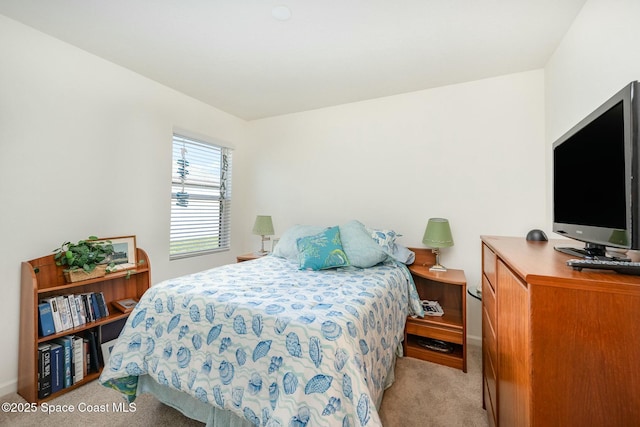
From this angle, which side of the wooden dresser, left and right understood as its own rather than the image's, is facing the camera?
left

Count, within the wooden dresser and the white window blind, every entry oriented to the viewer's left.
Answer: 1

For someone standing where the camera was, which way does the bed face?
facing the viewer and to the left of the viewer

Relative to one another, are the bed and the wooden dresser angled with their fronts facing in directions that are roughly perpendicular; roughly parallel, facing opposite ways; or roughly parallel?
roughly perpendicular

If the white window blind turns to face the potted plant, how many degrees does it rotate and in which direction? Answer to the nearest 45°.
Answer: approximately 90° to its right

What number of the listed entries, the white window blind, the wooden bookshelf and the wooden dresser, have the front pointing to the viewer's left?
1

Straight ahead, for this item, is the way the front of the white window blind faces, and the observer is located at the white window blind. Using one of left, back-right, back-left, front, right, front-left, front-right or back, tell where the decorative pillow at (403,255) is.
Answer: front

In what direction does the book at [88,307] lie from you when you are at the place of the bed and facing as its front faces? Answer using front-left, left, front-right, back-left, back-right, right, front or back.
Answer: right

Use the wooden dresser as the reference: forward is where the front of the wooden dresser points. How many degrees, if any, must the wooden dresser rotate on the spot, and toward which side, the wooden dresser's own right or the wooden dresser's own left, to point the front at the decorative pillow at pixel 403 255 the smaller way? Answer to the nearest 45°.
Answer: approximately 45° to the wooden dresser's own right

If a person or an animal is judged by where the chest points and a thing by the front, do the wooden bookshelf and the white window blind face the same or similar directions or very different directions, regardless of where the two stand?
same or similar directions

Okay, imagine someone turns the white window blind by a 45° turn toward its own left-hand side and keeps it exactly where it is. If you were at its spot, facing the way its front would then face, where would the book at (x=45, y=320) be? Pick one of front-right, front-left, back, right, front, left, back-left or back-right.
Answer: back-right

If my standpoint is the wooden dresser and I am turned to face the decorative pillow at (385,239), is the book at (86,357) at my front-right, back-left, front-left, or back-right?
front-left

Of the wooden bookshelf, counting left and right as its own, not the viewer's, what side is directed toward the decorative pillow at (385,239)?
front

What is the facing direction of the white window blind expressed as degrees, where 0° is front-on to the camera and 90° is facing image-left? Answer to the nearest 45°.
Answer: approximately 315°

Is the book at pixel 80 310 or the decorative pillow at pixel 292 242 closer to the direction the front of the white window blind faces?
the decorative pillow

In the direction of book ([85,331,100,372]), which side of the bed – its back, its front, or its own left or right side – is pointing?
right

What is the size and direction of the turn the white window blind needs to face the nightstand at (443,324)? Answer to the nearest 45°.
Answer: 0° — it already faces it
